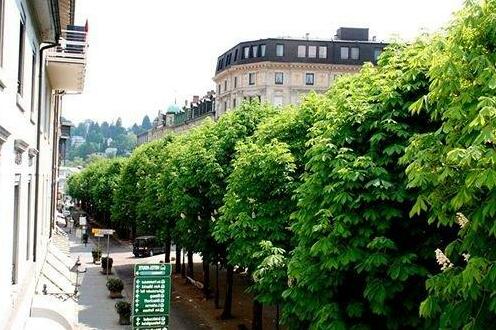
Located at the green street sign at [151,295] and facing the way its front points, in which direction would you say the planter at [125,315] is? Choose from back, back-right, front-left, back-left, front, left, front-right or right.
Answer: back

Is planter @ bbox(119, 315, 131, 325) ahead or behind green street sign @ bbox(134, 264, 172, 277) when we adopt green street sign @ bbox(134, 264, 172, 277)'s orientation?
behind

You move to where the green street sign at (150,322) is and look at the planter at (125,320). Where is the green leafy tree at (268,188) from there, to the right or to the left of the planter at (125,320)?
right

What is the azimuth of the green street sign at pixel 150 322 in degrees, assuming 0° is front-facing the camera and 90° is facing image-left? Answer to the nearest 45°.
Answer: approximately 0°

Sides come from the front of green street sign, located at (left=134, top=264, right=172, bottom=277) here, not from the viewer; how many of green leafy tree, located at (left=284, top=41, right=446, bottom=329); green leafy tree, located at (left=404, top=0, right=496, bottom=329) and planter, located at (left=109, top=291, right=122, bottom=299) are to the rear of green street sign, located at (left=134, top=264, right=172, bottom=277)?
1

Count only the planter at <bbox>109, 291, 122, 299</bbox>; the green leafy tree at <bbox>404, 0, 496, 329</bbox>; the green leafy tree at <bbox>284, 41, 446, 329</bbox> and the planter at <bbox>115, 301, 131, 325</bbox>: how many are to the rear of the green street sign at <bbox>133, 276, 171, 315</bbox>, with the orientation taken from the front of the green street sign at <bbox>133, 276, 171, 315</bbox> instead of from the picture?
2

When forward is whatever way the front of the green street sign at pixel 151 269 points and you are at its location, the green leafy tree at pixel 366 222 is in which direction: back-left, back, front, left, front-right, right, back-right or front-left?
front-left

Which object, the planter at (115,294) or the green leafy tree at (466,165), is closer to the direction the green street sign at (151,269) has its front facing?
the green leafy tree

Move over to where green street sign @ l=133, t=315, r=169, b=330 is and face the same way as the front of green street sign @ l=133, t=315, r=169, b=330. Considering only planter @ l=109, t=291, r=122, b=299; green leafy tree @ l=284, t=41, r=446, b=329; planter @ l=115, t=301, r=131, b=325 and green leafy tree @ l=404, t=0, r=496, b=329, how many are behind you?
2

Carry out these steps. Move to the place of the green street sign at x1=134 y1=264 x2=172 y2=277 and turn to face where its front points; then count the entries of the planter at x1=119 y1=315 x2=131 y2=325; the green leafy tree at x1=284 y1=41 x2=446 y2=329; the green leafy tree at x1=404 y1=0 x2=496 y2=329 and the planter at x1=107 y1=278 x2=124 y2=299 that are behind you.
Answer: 2

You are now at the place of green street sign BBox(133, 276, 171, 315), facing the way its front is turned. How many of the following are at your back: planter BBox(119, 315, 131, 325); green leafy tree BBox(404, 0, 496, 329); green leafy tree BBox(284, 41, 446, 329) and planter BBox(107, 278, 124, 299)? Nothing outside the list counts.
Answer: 2

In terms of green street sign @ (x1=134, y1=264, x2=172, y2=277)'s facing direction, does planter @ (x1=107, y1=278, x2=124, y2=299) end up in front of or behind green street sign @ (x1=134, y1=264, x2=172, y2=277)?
behind

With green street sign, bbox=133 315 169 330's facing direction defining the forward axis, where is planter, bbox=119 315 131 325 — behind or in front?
behind

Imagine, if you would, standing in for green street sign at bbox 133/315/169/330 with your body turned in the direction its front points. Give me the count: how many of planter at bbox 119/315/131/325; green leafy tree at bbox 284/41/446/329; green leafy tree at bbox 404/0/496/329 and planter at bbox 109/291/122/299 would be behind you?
2
